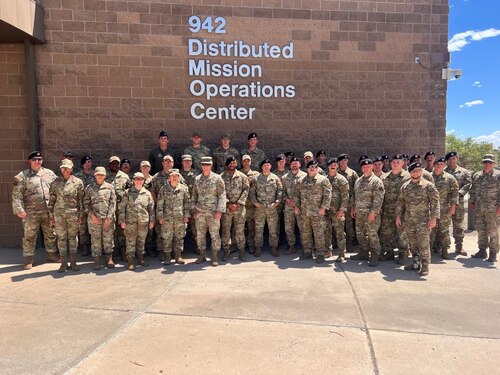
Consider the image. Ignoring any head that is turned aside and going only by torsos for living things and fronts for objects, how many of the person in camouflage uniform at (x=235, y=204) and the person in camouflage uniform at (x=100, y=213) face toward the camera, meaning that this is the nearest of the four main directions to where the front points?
2

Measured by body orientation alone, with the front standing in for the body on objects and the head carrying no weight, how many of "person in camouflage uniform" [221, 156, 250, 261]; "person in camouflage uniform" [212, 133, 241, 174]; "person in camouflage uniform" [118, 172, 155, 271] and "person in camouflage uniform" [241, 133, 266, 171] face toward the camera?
4

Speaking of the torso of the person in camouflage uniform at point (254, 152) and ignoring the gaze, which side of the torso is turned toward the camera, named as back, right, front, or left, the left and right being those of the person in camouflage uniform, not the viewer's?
front

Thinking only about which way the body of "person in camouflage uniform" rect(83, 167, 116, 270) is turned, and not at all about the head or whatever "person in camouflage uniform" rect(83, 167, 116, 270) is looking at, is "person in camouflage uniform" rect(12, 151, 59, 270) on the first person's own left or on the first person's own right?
on the first person's own right

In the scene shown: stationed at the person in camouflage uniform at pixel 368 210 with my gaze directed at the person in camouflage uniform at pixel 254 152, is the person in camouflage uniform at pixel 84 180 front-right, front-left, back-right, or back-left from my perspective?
front-left

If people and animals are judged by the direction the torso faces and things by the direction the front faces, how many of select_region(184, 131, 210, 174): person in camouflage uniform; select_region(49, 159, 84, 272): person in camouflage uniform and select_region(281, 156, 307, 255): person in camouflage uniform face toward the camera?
3

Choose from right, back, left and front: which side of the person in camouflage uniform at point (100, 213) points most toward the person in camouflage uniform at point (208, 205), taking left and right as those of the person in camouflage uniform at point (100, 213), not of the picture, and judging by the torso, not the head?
left

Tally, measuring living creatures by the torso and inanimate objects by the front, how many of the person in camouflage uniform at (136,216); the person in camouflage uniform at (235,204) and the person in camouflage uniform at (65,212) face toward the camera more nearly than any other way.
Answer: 3

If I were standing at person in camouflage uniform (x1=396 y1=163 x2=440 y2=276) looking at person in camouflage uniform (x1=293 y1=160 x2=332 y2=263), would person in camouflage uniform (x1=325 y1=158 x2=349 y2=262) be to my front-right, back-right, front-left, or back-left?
front-right

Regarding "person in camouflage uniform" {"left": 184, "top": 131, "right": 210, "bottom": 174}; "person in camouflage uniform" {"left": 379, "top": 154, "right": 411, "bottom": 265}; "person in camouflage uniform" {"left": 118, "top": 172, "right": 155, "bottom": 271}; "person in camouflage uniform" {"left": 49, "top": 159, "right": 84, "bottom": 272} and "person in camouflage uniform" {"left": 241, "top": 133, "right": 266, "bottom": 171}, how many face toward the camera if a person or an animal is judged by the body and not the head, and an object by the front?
5

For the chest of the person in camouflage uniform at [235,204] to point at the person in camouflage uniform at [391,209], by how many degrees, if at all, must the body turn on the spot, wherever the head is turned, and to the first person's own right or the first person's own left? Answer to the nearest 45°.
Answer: approximately 90° to the first person's own left

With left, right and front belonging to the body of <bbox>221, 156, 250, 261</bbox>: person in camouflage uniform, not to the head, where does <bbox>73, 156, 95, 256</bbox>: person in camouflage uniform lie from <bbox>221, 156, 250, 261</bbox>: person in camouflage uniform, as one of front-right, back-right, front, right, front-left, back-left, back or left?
right

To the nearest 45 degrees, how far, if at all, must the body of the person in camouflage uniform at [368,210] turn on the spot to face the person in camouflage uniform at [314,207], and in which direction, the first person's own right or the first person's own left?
approximately 45° to the first person's own right

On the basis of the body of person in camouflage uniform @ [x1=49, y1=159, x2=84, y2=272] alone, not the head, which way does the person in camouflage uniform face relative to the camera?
toward the camera
